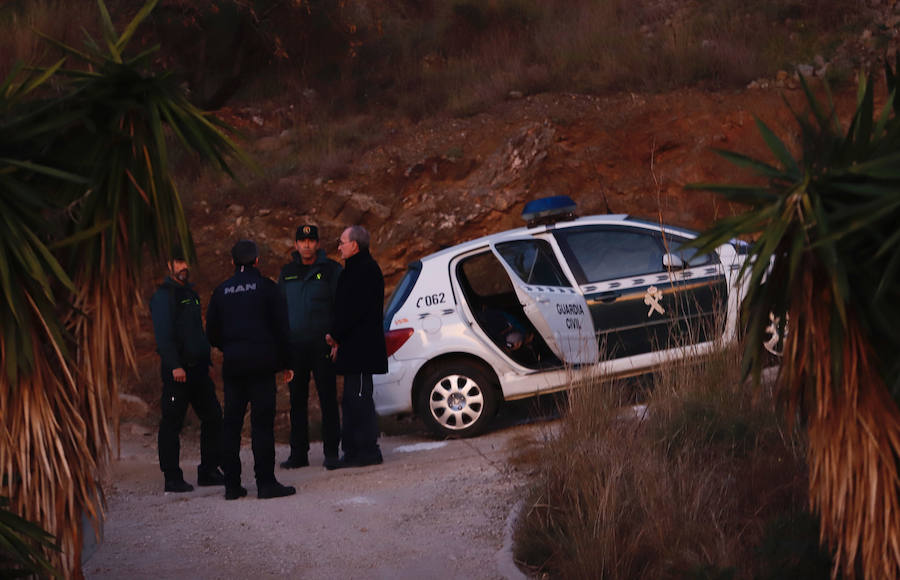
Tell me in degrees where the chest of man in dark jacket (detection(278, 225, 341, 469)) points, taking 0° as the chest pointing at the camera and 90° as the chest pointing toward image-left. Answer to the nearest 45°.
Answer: approximately 0°

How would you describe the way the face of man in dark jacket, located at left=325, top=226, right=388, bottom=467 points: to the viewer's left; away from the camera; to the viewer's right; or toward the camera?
to the viewer's left

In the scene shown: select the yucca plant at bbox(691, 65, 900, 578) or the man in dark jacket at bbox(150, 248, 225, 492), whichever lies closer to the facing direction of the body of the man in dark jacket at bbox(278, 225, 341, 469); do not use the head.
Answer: the yucca plant

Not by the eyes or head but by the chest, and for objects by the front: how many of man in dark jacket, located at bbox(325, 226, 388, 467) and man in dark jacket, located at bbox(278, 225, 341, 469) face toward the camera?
1

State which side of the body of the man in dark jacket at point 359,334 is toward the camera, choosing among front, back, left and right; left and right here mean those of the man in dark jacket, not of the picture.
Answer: left

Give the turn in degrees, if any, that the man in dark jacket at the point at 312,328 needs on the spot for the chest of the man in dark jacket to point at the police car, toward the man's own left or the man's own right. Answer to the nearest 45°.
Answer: approximately 90° to the man's own left

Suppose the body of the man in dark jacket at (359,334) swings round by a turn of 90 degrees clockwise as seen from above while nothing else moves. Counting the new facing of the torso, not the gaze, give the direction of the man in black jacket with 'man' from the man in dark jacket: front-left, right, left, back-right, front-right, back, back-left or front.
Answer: back-left

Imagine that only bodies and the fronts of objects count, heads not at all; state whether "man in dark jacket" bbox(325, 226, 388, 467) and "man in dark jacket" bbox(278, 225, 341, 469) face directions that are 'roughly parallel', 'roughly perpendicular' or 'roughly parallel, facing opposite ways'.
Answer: roughly perpendicular

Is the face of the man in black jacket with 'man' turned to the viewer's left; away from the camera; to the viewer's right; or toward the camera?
away from the camera

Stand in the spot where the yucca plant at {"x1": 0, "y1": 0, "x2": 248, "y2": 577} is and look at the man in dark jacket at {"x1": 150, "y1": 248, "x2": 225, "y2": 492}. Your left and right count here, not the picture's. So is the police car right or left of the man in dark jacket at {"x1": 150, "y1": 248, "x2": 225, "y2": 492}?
right

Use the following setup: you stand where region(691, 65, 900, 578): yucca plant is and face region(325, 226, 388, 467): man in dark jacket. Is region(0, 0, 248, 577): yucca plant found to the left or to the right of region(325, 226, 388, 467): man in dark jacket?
left

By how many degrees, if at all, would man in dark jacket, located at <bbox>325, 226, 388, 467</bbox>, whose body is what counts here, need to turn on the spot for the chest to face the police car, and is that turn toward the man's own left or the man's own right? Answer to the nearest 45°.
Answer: approximately 135° to the man's own right

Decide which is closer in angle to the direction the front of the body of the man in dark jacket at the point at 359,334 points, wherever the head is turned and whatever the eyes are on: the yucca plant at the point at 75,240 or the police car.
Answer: the yucca plant
